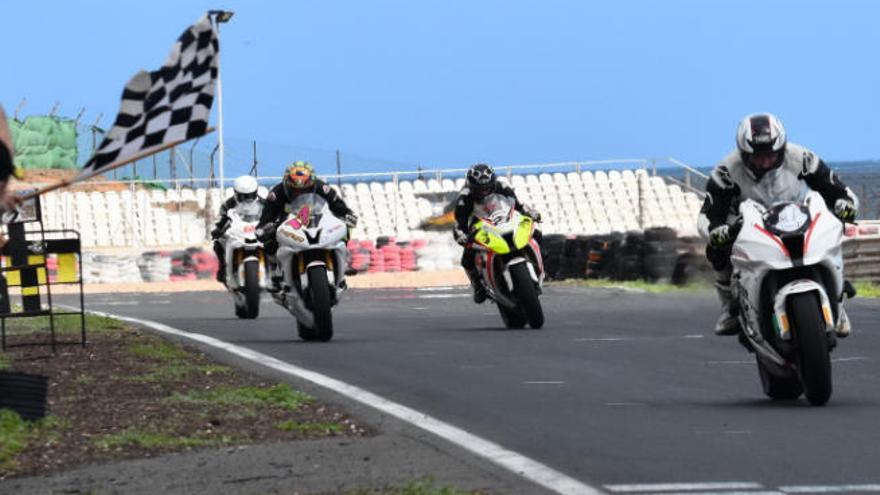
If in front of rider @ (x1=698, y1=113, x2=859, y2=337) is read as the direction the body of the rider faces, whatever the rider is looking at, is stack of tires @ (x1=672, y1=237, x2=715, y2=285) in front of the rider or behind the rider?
behind

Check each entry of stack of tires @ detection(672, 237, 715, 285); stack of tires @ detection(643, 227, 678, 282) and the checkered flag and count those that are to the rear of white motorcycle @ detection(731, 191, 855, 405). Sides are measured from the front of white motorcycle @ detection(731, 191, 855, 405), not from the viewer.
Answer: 2

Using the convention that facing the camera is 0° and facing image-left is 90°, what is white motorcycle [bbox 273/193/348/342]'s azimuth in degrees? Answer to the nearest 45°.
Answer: approximately 0°

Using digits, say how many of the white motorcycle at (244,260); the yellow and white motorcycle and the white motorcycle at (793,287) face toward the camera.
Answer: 3

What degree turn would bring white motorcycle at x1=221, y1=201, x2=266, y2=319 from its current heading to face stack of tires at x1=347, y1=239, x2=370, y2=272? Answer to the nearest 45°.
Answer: approximately 180°

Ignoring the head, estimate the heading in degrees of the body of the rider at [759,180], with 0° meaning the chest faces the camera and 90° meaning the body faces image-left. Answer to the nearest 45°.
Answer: approximately 0°

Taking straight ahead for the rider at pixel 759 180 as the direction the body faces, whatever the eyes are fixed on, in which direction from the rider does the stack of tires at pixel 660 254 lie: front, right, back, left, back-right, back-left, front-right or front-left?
back

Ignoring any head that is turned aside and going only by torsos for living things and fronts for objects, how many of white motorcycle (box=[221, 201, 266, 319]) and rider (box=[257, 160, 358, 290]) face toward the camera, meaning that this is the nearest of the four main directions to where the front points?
2
